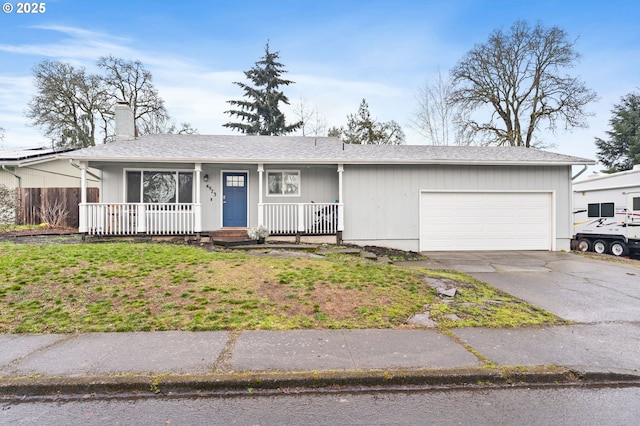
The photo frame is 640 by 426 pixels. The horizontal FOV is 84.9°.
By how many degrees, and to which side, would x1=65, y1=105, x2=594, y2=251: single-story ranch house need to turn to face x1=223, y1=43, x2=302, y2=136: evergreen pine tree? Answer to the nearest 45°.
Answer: approximately 180°

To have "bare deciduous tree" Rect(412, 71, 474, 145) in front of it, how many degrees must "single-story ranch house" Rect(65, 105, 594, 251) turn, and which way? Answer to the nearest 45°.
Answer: approximately 135° to its left

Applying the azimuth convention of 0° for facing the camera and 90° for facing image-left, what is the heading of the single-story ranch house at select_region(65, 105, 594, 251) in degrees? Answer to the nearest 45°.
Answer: approximately 0°

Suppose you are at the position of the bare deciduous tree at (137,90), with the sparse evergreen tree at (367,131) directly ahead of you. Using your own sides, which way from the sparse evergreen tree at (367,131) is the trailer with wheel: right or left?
right

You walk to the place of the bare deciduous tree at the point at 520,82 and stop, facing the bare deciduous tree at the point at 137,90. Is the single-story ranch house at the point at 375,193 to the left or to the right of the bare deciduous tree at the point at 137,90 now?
left

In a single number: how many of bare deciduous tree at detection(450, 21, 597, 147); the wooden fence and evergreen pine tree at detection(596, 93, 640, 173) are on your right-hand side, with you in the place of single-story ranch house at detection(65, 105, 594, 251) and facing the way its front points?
1

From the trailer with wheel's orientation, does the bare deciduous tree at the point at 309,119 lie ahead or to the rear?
to the rear

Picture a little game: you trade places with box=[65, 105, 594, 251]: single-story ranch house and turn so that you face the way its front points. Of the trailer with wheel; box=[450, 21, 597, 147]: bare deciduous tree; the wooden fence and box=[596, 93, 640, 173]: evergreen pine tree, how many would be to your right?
1

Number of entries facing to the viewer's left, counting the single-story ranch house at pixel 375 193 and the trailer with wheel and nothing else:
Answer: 0

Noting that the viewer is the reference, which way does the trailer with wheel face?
facing the viewer and to the right of the viewer

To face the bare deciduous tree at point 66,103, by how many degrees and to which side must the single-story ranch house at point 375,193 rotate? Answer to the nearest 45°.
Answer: approximately 135° to its right

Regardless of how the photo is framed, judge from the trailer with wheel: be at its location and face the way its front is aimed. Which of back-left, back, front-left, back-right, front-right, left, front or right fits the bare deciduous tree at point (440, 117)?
back
